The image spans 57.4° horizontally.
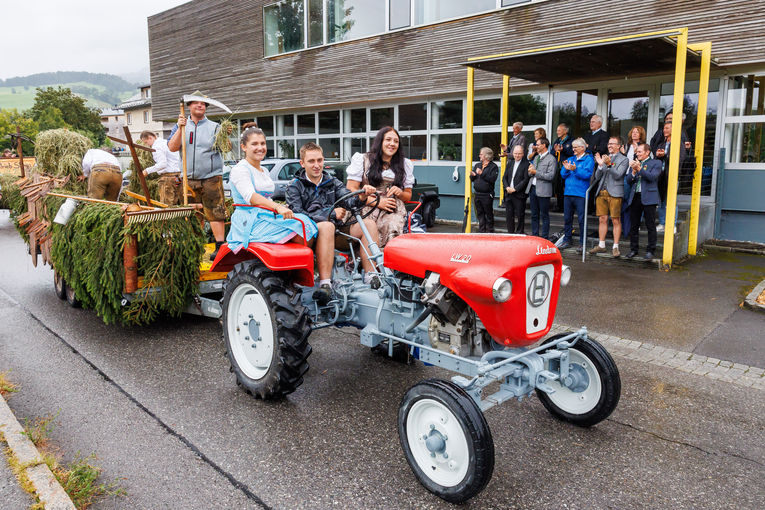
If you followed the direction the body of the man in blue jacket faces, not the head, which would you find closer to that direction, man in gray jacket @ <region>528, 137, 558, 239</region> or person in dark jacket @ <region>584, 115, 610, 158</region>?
the man in gray jacket

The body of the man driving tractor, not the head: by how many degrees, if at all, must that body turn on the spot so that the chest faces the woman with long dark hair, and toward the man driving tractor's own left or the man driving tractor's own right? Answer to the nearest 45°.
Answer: approximately 90° to the man driving tractor's own left

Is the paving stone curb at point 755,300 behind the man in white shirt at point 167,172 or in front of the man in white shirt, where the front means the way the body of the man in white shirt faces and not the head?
behind

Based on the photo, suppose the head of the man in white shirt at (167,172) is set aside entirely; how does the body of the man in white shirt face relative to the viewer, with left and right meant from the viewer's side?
facing to the left of the viewer

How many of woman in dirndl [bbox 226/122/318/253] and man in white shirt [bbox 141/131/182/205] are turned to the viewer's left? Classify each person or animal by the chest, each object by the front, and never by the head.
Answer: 1

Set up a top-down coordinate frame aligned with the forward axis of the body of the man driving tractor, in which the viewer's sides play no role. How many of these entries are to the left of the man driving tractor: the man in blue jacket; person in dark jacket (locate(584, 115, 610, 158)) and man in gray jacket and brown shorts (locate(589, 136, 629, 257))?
3

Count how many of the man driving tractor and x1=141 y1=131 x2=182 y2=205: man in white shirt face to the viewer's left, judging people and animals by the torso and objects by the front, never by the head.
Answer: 1

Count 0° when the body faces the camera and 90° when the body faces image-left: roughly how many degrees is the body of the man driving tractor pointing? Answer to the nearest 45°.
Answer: approximately 315°
